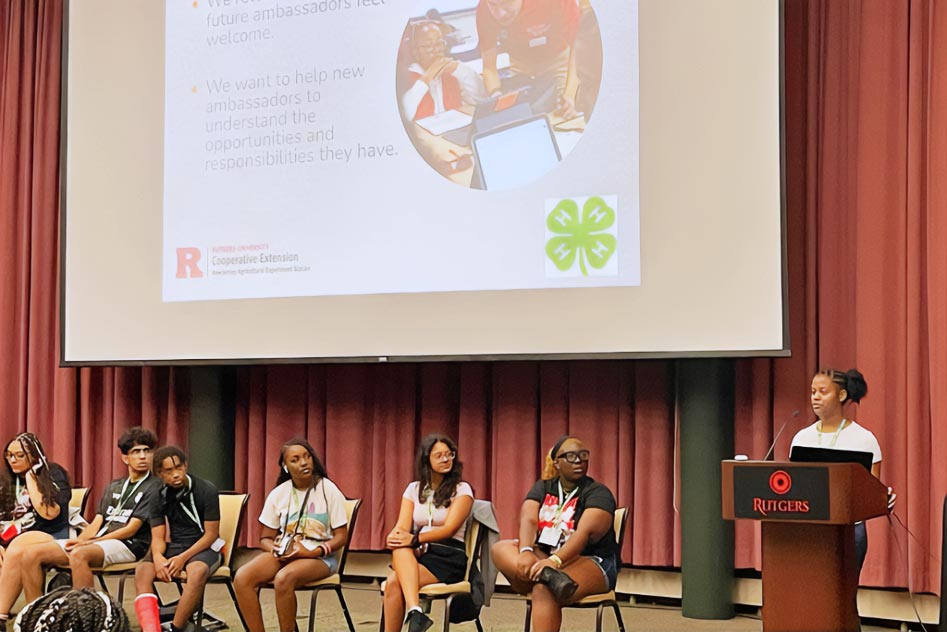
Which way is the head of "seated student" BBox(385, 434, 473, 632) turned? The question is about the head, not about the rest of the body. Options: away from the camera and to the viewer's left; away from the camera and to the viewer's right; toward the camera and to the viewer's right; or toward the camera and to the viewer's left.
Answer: toward the camera and to the viewer's right

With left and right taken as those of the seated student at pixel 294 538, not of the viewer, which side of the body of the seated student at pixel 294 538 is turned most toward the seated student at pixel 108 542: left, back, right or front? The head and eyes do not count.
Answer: right

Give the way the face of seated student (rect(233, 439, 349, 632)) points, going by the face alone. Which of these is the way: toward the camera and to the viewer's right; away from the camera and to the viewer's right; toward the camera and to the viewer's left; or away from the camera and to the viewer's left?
toward the camera and to the viewer's right

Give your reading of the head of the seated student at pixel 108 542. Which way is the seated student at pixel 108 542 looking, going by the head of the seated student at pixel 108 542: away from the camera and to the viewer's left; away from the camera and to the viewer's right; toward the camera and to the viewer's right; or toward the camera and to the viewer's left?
toward the camera and to the viewer's right

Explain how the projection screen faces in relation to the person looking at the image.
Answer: facing the viewer

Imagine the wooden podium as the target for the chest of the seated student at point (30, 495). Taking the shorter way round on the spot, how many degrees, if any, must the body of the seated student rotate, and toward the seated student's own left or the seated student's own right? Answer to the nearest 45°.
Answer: approximately 90° to the seated student's own left

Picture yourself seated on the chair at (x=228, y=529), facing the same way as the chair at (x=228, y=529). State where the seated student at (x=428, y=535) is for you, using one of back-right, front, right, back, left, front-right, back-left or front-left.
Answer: left

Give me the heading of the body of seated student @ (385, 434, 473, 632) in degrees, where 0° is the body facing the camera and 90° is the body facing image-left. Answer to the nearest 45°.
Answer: approximately 45°
